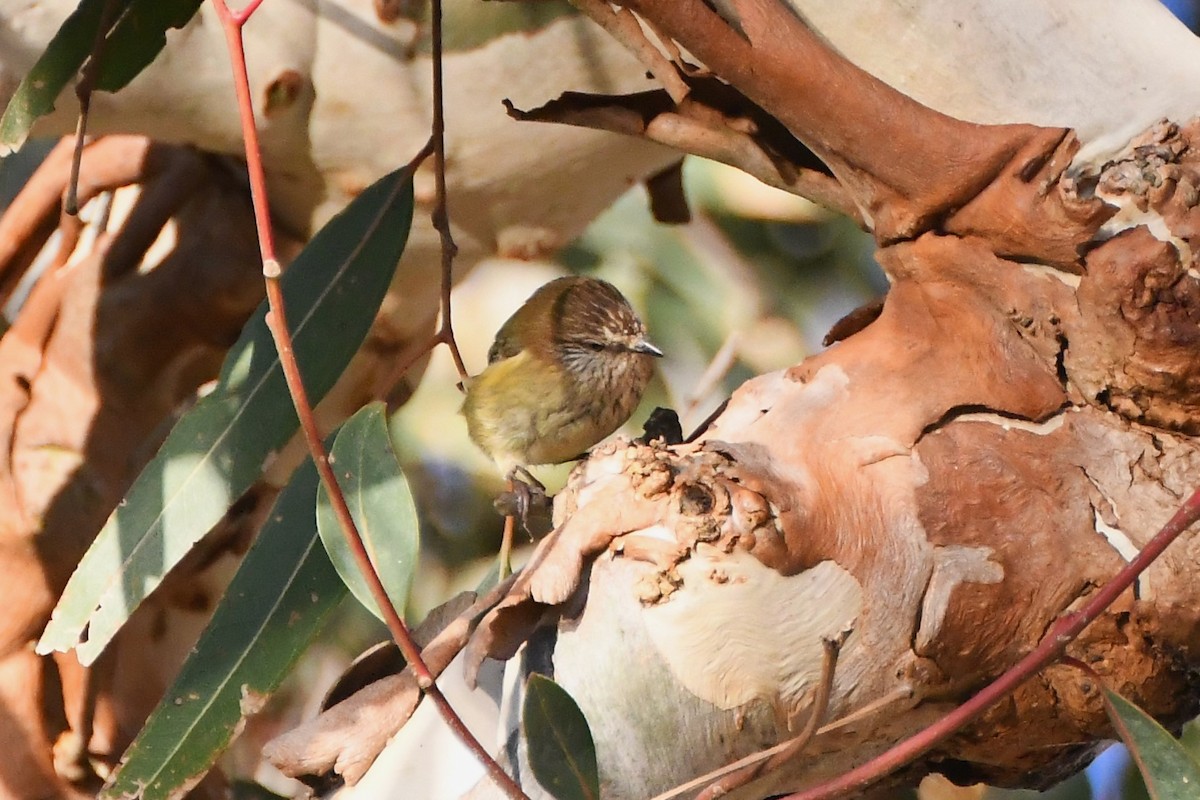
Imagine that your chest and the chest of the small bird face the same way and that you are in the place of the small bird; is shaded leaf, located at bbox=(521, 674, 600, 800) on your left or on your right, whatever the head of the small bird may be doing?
on your right

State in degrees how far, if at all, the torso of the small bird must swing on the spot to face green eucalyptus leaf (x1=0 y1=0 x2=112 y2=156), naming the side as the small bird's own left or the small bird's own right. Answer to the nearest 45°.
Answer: approximately 135° to the small bird's own right

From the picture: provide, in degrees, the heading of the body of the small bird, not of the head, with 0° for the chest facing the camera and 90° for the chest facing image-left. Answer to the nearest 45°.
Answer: approximately 270°

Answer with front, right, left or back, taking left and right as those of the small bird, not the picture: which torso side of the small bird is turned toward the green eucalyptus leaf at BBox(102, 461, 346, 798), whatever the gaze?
right
